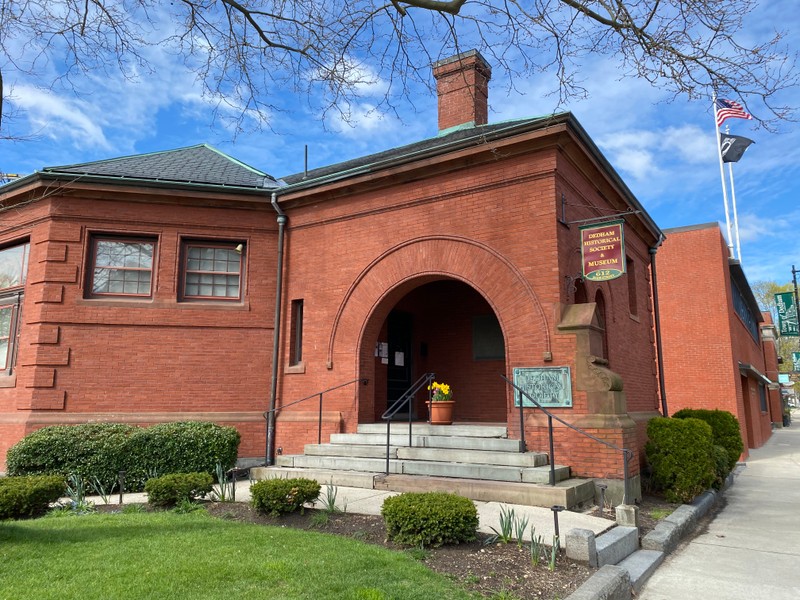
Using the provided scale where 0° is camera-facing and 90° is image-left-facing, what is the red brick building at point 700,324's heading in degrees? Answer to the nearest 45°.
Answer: approximately 270°

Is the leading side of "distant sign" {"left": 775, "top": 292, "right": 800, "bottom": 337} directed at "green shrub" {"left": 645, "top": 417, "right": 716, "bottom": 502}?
yes

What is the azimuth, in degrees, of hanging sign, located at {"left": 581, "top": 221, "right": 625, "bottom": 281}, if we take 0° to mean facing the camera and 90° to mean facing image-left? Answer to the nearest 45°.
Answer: approximately 0°

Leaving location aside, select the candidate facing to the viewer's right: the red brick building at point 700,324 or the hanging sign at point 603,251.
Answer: the red brick building

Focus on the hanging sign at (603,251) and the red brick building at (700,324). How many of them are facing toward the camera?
1

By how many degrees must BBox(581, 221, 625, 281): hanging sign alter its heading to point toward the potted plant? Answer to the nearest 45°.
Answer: approximately 90° to its right

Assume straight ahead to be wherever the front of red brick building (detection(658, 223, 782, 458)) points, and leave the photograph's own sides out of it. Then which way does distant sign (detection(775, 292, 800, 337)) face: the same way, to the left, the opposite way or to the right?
to the right

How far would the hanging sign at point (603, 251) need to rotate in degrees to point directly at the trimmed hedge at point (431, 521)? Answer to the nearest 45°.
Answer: approximately 45° to its right
